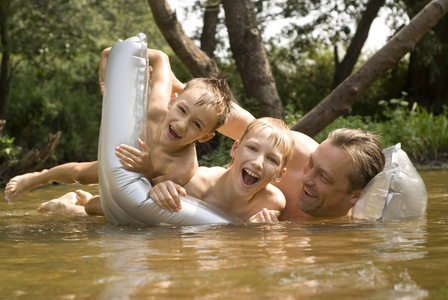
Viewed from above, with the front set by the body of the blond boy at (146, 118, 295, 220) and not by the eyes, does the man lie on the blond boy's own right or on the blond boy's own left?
on the blond boy's own left

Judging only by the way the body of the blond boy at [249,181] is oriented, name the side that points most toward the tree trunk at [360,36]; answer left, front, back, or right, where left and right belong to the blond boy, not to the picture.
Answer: back

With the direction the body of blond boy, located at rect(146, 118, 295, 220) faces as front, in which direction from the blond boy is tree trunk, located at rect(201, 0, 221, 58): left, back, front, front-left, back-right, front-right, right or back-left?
back

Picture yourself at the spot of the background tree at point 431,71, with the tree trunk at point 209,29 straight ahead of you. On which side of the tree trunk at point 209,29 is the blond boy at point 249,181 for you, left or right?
left

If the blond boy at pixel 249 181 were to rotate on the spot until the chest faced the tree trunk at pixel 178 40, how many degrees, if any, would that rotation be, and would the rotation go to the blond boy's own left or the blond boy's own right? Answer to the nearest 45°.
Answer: approximately 180°

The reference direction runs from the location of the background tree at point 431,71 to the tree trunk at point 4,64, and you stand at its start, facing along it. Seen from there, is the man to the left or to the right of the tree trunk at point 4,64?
left

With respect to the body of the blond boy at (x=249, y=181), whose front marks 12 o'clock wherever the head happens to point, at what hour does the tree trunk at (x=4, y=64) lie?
The tree trunk is roughly at 5 o'clock from the blond boy.

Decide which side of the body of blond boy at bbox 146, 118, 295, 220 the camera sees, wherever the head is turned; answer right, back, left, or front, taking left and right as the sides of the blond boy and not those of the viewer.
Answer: front
